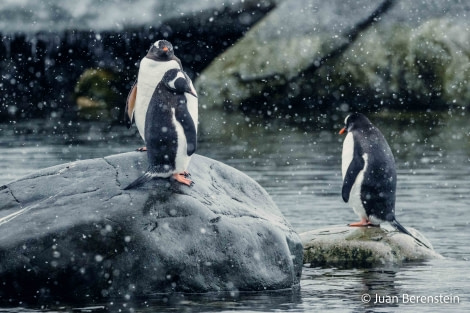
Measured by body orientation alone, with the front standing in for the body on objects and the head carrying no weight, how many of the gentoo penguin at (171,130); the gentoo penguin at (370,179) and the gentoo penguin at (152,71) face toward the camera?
1

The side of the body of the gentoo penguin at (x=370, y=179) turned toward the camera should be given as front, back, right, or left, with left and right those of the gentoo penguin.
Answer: left

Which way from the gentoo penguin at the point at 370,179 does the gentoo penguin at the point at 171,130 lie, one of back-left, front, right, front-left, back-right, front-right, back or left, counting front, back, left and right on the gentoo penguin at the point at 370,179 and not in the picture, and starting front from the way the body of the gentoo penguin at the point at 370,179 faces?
front-left

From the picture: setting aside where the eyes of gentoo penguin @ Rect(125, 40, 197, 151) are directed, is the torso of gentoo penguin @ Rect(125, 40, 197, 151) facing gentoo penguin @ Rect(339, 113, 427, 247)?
no

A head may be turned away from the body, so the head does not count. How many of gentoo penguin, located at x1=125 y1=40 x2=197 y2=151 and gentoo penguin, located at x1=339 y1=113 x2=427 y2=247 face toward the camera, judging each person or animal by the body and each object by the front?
1

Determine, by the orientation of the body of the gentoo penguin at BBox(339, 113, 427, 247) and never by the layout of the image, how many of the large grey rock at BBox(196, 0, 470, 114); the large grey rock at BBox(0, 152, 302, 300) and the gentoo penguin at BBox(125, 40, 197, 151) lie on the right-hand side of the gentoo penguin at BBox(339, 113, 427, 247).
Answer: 1

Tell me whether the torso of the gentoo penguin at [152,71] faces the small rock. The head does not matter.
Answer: no

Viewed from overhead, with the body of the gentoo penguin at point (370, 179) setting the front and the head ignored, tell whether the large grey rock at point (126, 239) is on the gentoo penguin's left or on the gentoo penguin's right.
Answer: on the gentoo penguin's left

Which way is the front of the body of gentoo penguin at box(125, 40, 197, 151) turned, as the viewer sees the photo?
toward the camera
